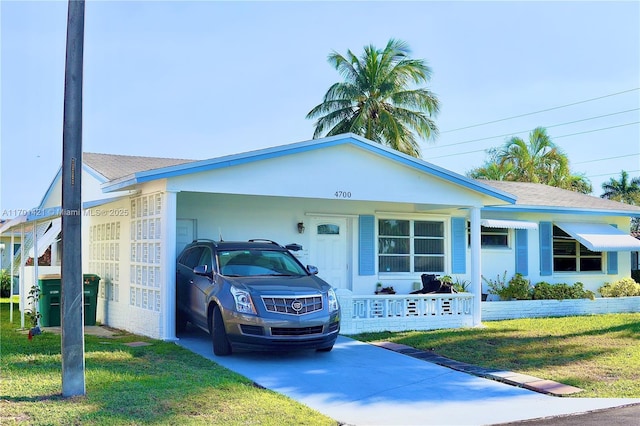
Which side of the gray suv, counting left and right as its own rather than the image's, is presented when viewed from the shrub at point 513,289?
left

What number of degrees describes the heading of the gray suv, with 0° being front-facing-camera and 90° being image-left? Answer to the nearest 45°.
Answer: approximately 315°

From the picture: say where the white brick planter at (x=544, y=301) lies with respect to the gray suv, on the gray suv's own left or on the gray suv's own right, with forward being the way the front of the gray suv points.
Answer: on the gray suv's own left

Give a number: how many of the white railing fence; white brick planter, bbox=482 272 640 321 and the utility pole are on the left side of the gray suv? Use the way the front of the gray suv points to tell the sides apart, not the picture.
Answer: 2

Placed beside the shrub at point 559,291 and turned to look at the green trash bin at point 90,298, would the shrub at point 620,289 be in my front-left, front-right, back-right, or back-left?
back-right

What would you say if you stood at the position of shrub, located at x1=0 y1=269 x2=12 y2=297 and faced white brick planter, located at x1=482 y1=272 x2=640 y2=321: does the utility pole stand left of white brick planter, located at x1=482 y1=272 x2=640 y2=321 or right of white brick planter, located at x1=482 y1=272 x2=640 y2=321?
right

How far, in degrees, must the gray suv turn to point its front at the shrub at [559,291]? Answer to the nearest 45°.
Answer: approximately 90° to its left

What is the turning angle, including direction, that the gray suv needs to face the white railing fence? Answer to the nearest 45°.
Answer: approximately 90° to its left

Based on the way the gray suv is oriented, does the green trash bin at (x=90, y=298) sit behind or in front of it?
behind

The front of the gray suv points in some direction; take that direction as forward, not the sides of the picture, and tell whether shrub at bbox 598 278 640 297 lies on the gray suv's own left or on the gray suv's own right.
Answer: on the gray suv's own left
